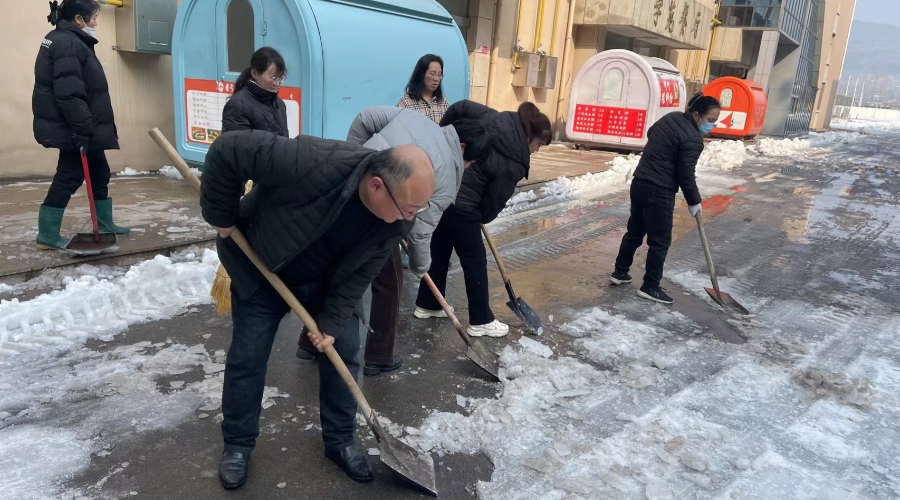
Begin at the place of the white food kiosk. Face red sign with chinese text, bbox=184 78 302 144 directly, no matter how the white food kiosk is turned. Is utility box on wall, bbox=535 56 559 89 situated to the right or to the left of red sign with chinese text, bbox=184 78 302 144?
right

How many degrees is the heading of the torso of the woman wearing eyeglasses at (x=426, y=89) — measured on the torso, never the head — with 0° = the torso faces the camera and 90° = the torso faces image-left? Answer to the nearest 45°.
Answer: approximately 315°

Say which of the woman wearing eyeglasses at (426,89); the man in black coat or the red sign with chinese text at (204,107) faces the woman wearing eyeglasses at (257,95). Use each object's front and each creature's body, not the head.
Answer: the red sign with chinese text

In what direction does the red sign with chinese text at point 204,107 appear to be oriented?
toward the camera

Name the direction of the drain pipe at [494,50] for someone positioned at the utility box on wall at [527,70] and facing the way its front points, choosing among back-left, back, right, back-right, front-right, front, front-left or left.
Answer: right

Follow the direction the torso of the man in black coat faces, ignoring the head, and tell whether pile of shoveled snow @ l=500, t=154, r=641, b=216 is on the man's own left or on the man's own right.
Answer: on the man's own left

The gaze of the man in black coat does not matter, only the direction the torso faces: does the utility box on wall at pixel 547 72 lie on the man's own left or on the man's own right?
on the man's own left

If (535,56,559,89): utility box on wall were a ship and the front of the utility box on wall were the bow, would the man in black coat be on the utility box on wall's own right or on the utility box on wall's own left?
on the utility box on wall's own right

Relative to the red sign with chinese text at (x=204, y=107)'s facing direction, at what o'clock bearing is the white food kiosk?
The white food kiosk is roughly at 8 o'clock from the red sign with chinese text.

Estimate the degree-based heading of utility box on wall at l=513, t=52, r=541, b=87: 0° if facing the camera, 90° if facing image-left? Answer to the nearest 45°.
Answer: approximately 315°

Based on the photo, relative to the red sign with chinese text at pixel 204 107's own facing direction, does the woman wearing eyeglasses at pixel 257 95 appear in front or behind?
in front

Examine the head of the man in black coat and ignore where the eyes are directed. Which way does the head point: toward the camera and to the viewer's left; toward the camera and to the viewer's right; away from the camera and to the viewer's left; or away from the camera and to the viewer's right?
toward the camera and to the viewer's right

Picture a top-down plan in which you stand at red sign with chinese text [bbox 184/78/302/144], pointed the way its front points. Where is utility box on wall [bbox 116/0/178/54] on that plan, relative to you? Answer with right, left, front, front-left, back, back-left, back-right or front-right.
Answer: back-right

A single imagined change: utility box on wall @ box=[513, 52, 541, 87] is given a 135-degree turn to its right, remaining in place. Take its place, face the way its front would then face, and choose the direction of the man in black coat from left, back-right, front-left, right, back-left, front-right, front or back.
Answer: left
